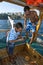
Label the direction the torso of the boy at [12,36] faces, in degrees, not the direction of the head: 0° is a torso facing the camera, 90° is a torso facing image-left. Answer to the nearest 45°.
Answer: approximately 315°
